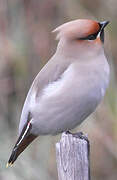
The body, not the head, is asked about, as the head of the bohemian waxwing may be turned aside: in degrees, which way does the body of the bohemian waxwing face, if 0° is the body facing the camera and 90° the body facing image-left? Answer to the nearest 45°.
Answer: approximately 270°
